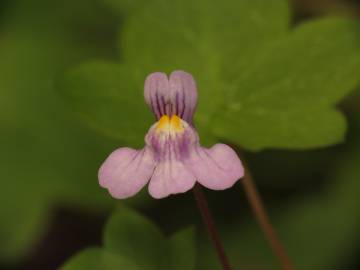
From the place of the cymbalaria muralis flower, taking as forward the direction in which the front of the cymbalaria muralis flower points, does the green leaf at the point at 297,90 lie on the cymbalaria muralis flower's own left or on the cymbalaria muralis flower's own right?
on the cymbalaria muralis flower's own left

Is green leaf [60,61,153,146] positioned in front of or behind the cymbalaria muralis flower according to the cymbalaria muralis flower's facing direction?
behind

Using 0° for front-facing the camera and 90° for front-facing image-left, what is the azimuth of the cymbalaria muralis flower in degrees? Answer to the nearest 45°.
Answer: approximately 0°
